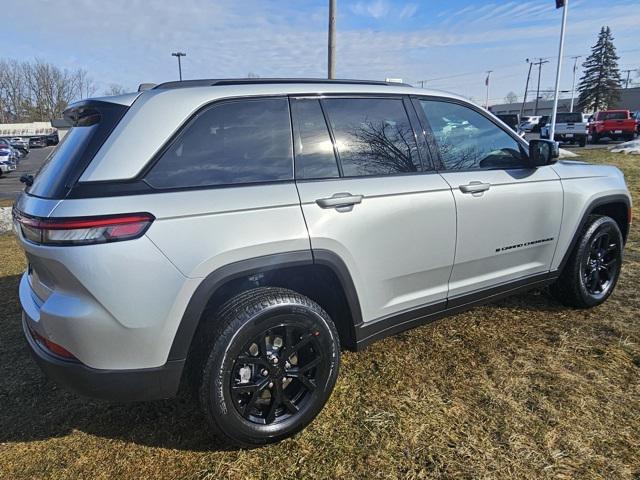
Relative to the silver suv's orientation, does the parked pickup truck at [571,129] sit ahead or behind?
ahead

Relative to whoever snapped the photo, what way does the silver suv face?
facing away from the viewer and to the right of the viewer

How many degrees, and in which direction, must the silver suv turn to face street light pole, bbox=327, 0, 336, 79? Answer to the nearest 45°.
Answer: approximately 45° to its left

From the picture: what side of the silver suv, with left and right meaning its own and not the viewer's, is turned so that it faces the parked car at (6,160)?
left

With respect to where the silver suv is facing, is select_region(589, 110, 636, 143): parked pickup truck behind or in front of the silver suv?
in front
